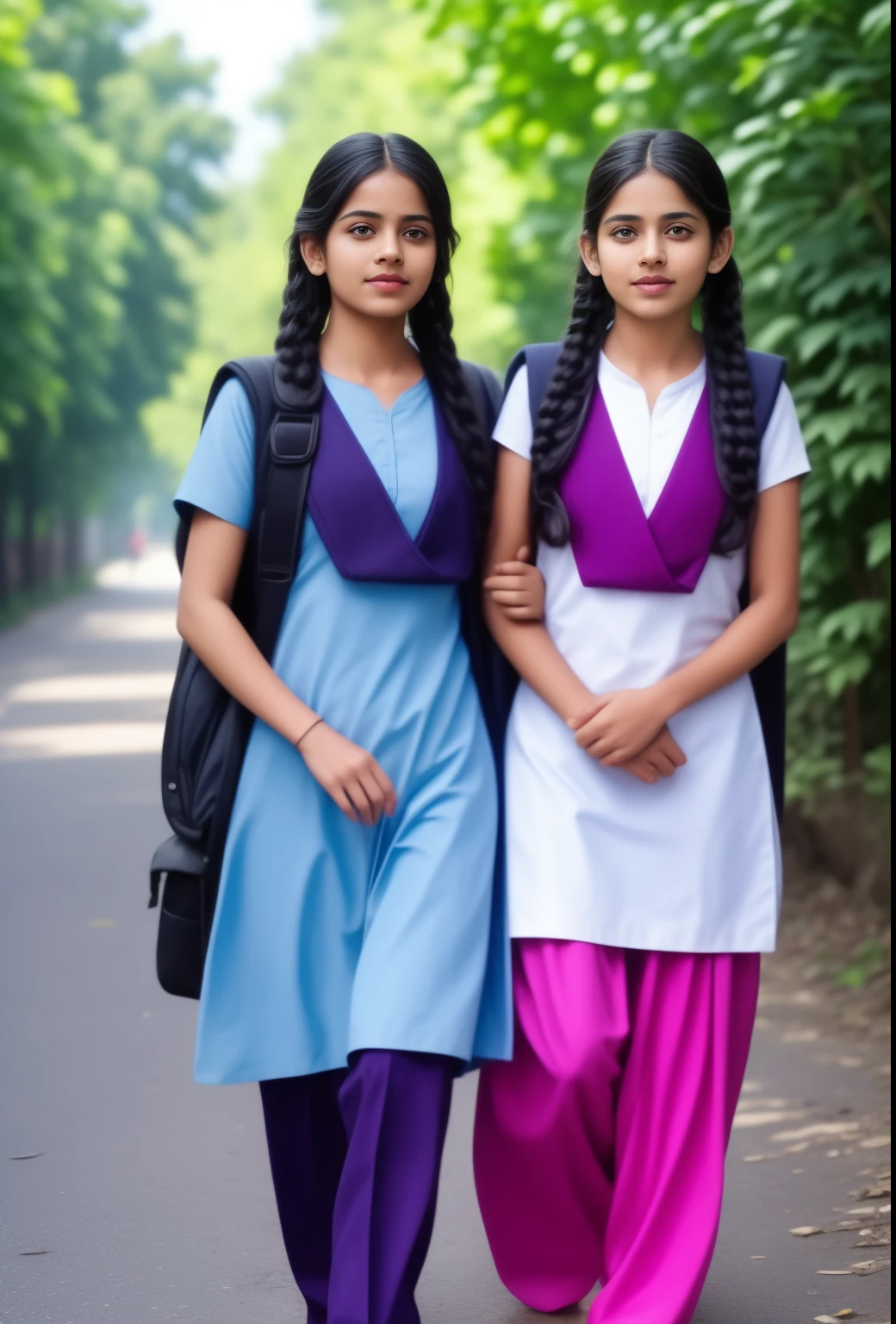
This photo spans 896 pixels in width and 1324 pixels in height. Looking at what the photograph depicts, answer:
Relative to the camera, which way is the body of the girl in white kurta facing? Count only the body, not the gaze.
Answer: toward the camera

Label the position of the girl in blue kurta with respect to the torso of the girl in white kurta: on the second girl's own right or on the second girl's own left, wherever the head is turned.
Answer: on the second girl's own right
